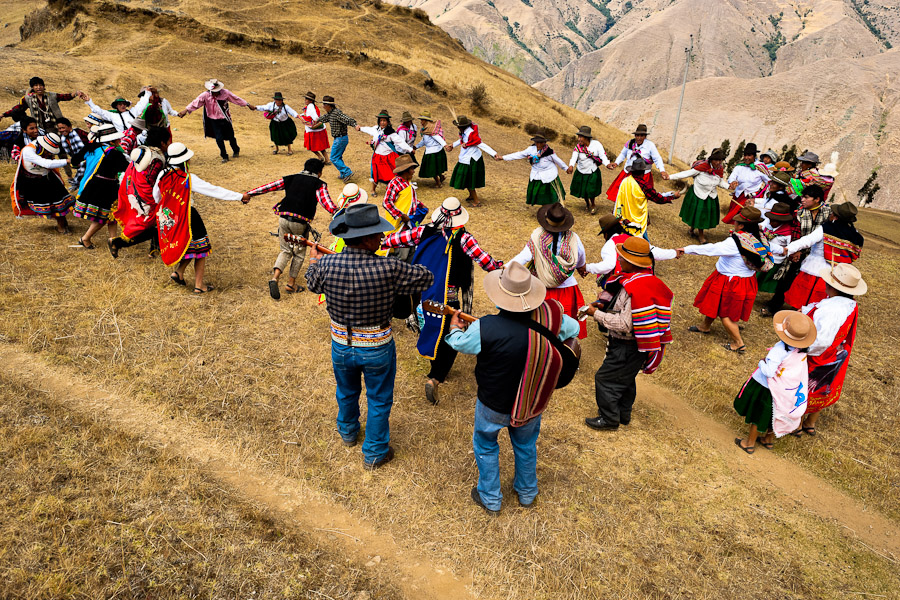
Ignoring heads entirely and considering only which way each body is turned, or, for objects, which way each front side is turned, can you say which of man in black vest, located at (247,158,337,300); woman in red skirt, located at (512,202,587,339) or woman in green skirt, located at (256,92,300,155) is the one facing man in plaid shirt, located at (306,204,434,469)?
the woman in green skirt

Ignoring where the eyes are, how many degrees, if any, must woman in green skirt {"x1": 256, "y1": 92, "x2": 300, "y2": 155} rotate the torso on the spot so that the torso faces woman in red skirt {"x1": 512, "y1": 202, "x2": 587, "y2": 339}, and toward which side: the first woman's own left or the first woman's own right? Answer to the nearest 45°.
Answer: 0° — they already face them

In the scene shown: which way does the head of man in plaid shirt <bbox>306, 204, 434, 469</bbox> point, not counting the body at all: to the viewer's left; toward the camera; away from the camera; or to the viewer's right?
away from the camera

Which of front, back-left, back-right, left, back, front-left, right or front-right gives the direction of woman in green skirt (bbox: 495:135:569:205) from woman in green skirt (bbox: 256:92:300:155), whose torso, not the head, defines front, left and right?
front-left

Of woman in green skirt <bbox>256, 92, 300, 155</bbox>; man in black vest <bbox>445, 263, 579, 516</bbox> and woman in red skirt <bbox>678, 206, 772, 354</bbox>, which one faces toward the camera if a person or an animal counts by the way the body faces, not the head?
the woman in green skirt

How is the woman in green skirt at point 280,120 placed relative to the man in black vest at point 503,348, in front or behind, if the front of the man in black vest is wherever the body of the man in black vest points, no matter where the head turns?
in front

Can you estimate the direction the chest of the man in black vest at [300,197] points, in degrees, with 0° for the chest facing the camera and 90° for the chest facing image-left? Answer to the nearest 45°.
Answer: approximately 225°

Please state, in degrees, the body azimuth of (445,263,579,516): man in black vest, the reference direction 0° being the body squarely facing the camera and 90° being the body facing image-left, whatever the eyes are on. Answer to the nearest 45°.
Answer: approximately 180°

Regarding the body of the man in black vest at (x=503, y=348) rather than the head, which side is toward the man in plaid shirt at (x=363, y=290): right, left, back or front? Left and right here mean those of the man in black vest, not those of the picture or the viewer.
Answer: left

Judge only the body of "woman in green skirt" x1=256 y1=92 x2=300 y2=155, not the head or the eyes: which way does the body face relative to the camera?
toward the camera

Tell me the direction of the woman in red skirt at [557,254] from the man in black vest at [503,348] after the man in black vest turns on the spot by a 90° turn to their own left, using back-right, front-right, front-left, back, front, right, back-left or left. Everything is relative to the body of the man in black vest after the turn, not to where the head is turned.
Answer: right

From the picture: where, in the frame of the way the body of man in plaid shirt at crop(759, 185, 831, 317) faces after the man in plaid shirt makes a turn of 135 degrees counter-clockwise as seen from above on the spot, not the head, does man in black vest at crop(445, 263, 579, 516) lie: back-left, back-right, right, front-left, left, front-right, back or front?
right

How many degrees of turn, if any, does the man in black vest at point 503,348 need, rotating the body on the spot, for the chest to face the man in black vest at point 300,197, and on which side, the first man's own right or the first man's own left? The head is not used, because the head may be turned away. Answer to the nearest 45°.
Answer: approximately 45° to the first man's own left
